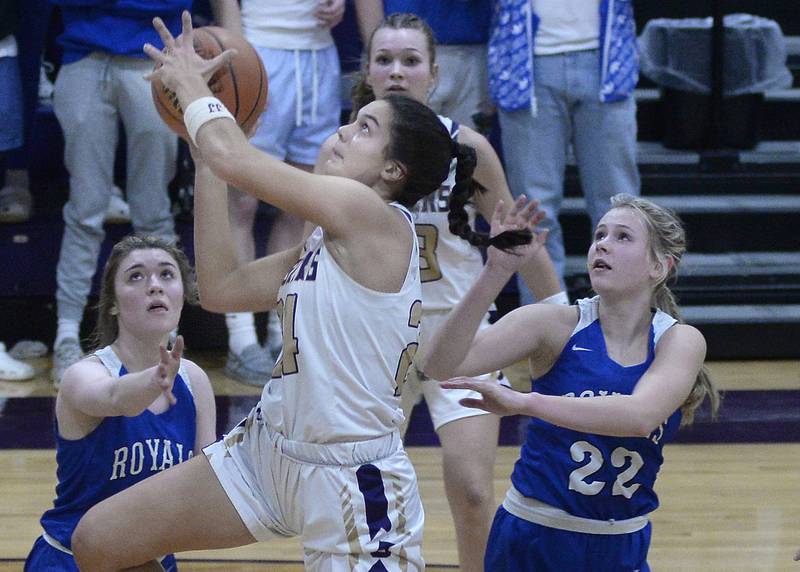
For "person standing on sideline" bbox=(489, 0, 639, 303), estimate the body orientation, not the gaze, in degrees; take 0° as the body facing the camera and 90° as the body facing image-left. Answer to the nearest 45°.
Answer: approximately 0°

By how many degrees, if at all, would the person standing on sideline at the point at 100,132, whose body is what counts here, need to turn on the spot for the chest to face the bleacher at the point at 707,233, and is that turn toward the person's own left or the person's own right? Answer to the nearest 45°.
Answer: approximately 90° to the person's own left

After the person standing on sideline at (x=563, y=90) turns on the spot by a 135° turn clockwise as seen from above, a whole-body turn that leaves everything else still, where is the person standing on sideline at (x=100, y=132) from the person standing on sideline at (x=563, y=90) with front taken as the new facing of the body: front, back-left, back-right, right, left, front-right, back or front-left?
front-left

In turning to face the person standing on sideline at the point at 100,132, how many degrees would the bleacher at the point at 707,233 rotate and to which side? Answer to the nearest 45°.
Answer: approximately 90° to its right

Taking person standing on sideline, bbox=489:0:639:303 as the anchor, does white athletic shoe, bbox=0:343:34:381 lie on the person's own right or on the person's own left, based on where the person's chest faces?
on the person's own right

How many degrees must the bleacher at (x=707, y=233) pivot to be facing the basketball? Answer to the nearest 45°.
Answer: approximately 45° to its right

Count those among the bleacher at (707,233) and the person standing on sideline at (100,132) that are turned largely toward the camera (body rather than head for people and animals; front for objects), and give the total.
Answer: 2

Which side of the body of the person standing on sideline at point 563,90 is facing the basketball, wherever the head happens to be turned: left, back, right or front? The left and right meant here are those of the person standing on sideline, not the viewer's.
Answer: front

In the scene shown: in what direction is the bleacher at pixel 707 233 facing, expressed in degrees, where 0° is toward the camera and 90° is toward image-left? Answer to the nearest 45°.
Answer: approximately 0°
